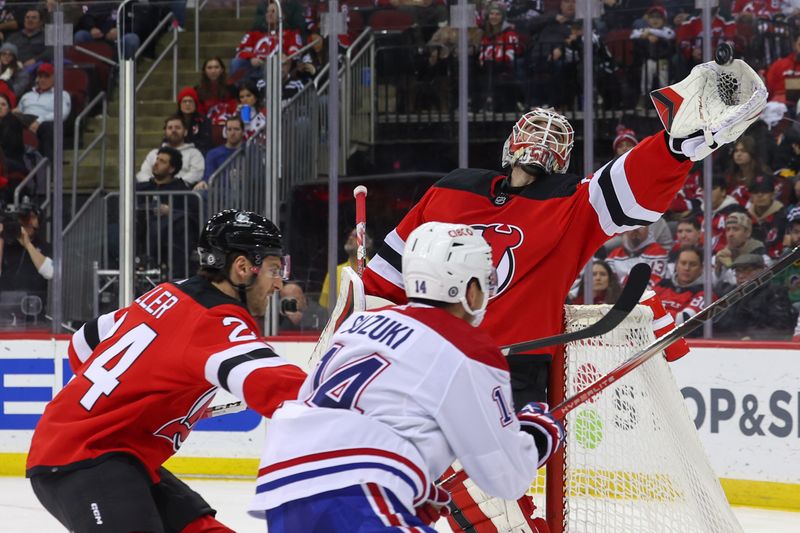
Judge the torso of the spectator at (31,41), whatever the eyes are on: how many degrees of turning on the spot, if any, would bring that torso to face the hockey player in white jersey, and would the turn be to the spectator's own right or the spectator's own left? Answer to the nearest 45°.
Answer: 0° — they already face them

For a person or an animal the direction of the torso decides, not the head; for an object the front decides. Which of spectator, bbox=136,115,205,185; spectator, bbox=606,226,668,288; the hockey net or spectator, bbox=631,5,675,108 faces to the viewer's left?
the hockey net

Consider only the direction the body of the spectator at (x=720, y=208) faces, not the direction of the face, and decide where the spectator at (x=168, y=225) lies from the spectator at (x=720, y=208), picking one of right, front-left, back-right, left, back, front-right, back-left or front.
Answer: front-right

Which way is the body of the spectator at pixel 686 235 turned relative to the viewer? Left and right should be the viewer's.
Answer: facing the viewer and to the left of the viewer

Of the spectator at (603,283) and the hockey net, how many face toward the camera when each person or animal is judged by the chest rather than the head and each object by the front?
1

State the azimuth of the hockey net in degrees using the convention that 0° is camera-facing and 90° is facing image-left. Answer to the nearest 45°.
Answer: approximately 90°

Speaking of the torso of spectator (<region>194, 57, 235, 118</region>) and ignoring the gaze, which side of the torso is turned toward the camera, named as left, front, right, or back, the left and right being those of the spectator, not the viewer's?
front

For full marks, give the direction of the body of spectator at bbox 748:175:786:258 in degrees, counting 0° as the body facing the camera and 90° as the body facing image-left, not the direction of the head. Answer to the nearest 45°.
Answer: approximately 45°

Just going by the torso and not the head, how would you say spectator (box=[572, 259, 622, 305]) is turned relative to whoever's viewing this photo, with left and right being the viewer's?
facing the viewer

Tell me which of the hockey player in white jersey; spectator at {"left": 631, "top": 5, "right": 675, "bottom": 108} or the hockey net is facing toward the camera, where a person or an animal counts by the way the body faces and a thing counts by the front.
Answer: the spectator
